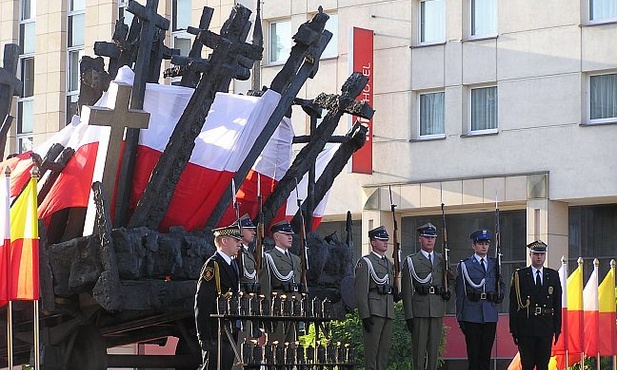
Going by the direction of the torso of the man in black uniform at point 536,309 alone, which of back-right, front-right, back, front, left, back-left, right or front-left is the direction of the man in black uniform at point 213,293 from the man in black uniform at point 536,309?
front-right

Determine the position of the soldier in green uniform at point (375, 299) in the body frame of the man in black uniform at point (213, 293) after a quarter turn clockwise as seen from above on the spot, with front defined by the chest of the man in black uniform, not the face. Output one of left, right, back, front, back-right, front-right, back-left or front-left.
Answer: back

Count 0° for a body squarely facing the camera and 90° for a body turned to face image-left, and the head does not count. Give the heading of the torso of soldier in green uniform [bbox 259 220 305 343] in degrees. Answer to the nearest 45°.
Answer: approximately 315°

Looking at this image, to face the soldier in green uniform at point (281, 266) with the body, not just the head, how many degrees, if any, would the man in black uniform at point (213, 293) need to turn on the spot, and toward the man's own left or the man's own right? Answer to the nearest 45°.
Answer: approximately 90° to the man's own left

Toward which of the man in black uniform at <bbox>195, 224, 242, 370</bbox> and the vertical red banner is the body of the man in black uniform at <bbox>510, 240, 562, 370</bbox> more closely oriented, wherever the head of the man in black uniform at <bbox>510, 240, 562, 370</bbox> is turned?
the man in black uniform

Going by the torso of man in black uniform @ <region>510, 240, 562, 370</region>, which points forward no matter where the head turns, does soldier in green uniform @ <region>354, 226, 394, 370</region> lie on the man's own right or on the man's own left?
on the man's own right

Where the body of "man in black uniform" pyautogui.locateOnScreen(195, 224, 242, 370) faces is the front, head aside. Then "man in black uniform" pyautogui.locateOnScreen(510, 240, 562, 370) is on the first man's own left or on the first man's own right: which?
on the first man's own left

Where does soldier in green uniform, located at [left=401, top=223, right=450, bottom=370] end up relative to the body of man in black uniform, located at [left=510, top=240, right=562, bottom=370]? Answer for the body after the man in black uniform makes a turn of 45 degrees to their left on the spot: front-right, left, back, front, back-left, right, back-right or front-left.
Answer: back-right

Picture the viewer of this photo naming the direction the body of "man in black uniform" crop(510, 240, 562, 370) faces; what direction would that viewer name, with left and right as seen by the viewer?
facing the viewer

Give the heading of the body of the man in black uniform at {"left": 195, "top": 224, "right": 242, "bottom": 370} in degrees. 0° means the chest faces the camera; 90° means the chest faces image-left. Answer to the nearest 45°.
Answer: approximately 315°

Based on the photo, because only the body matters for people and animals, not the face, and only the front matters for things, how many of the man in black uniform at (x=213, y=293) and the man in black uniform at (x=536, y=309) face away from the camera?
0
